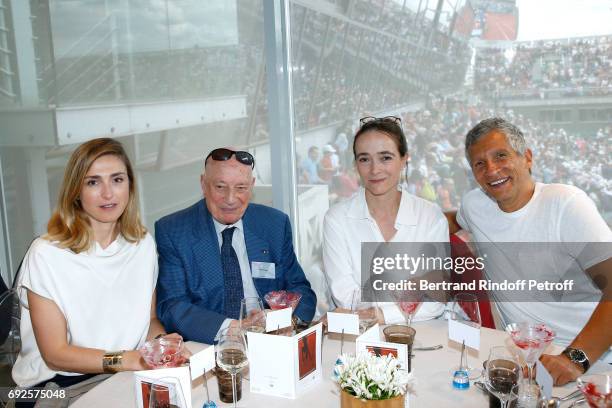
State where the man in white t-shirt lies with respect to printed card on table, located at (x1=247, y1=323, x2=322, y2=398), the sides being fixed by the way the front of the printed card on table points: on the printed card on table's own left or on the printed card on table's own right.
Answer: on the printed card on table's own left

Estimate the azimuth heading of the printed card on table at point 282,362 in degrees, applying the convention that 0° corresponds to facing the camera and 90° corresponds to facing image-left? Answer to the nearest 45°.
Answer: approximately 315°

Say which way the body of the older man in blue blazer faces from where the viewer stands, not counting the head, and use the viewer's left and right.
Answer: facing the viewer

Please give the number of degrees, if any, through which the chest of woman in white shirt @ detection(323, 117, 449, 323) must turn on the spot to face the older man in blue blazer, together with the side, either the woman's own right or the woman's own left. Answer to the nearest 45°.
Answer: approximately 90° to the woman's own right

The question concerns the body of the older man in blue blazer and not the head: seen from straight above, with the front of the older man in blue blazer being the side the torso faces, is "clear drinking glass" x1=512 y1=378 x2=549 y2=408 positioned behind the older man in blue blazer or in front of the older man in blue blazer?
in front

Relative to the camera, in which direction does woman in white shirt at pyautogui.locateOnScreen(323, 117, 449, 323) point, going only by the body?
toward the camera

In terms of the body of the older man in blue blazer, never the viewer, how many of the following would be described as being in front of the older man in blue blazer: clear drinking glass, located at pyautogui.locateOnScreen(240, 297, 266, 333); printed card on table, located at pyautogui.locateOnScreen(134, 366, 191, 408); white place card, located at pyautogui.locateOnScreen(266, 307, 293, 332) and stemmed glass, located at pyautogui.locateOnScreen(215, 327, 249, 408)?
4

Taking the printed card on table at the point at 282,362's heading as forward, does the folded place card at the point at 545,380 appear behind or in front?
in front

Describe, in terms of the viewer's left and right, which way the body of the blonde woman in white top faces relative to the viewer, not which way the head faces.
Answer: facing the viewer and to the right of the viewer

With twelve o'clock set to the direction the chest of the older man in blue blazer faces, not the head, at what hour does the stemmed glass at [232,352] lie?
The stemmed glass is roughly at 12 o'clock from the older man in blue blazer.
